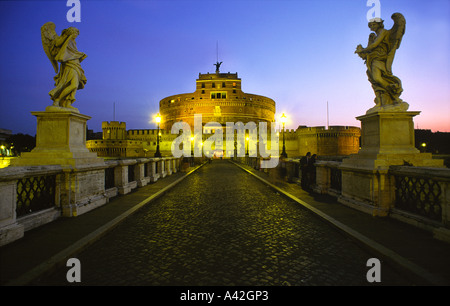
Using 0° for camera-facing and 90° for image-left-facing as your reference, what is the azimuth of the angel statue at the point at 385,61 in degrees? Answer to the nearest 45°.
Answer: approximately 45°

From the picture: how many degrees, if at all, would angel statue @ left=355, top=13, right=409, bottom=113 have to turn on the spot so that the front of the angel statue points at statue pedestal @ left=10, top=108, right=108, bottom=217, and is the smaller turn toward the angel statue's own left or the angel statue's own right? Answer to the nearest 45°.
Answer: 0° — it already faces it

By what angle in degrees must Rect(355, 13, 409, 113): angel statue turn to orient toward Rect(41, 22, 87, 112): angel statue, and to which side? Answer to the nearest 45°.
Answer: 0° — it already faces it

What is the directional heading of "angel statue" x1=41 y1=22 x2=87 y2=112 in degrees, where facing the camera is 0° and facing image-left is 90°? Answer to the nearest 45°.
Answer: approximately 315°

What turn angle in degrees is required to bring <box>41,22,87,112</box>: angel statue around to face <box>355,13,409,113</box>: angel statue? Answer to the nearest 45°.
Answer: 0° — it already faces it
